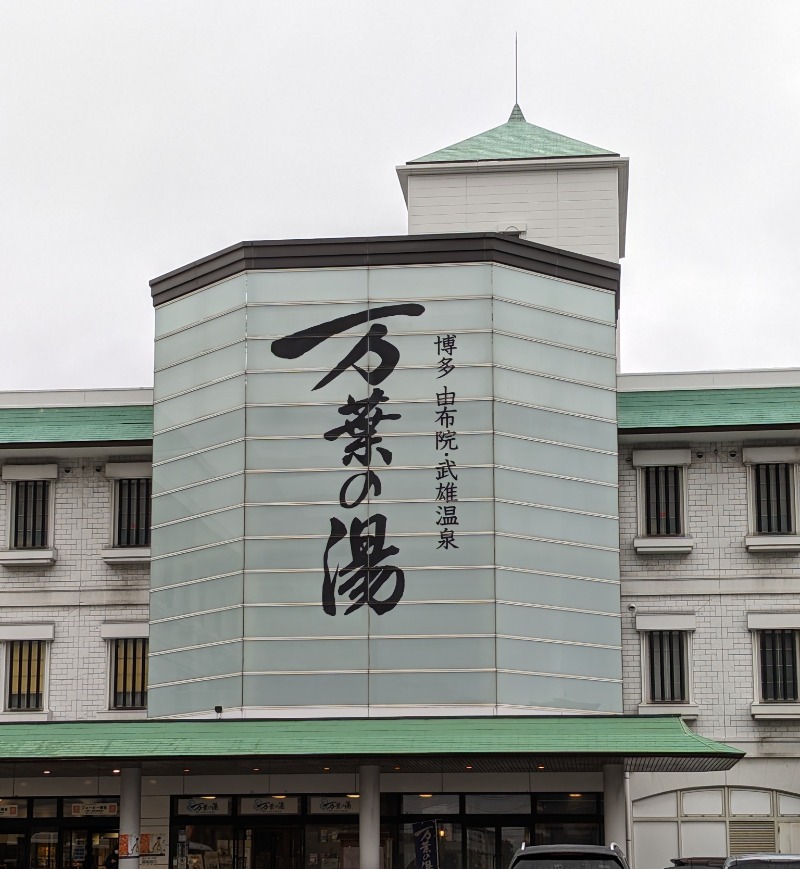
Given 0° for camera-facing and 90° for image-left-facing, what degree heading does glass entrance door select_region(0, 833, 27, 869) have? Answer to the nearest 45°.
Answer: approximately 0°

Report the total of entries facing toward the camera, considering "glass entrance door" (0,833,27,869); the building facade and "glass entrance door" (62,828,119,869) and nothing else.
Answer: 3

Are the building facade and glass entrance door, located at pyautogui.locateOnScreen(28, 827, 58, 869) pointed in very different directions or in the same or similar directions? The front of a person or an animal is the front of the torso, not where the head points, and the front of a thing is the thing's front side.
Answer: same or similar directions

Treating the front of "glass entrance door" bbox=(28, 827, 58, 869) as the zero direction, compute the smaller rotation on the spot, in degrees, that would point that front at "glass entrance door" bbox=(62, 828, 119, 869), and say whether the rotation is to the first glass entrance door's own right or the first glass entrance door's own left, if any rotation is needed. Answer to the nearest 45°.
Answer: approximately 90° to the first glass entrance door's own left

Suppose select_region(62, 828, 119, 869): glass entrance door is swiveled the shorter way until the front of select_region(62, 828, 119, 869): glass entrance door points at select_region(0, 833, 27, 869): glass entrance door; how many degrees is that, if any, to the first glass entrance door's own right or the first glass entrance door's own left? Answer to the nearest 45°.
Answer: approximately 90° to the first glass entrance door's own right

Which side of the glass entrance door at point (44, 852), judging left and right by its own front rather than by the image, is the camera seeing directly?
front

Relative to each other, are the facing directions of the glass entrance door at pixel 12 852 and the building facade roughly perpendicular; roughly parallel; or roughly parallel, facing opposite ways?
roughly parallel

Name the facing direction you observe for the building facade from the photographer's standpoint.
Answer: facing the viewer

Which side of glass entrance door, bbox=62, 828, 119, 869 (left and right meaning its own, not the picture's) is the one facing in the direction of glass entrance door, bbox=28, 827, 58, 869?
right

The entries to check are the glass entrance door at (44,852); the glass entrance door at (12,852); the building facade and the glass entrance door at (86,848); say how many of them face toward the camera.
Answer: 4
